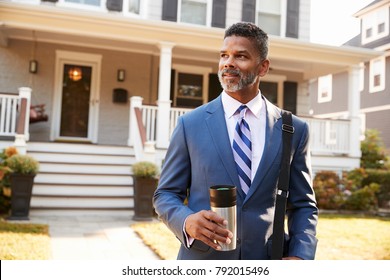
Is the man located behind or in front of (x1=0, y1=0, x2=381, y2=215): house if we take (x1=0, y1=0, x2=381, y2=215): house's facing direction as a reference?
in front

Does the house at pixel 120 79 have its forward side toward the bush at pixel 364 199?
no

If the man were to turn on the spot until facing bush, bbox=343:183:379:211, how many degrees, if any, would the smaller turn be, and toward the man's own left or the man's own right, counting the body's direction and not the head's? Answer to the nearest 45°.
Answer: approximately 180°

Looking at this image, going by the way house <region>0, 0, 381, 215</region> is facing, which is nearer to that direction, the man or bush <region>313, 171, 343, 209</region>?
the man

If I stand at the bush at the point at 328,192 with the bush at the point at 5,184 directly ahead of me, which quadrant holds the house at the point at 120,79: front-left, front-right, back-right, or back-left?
front-right

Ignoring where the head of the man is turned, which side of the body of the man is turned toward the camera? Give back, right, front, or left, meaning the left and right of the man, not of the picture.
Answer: front

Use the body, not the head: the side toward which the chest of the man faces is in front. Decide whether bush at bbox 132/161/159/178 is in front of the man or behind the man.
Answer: behind

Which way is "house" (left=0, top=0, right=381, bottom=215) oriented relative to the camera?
toward the camera

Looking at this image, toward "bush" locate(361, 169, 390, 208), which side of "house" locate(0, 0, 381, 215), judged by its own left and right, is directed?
left

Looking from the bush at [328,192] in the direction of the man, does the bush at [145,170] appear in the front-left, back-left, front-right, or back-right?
front-right

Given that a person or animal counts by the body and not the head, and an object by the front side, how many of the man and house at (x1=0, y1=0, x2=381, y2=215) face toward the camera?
2

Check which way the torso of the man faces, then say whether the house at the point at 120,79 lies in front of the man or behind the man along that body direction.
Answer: behind

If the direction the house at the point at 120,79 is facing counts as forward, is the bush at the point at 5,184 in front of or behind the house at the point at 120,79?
in front

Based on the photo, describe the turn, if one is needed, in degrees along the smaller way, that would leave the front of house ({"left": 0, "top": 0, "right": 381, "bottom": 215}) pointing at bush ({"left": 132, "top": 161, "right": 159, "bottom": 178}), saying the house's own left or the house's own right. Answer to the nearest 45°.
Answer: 0° — it already faces it

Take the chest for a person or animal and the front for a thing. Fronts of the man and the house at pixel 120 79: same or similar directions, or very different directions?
same or similar directions

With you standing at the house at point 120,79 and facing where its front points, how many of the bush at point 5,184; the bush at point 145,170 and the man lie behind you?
0

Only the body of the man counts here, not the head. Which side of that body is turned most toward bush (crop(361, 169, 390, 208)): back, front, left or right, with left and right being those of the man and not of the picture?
back
